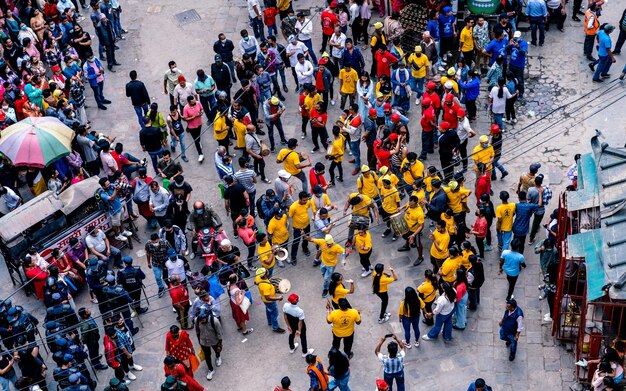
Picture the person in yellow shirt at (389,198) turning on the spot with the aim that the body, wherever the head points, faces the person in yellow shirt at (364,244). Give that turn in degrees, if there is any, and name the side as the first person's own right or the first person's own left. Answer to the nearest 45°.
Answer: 0° — they already face them

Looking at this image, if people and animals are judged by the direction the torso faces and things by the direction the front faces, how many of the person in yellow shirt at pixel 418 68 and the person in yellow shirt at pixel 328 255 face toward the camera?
2

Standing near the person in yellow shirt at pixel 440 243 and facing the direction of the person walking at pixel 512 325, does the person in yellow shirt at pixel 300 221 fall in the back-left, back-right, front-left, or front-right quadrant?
back-right

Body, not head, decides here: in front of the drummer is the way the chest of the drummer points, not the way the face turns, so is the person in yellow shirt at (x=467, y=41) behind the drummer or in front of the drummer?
behind

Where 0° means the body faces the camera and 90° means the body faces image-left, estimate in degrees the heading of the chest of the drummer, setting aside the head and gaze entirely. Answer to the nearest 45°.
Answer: approximately 45°
